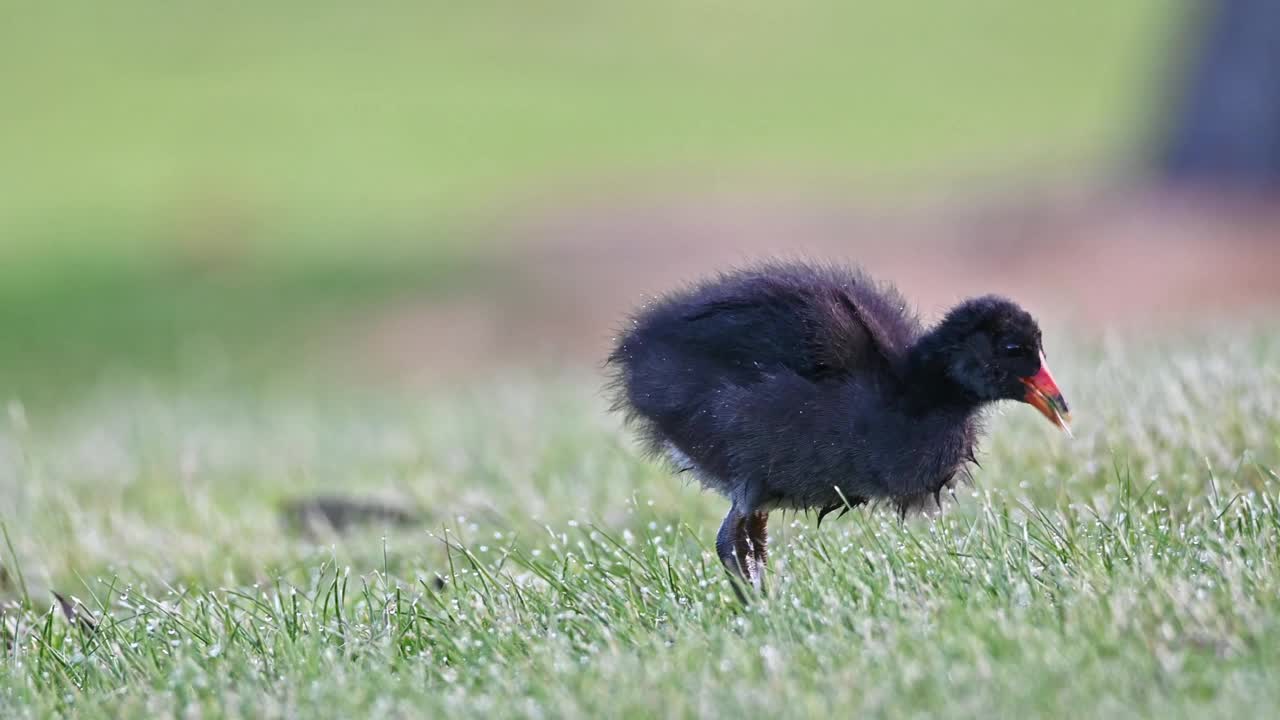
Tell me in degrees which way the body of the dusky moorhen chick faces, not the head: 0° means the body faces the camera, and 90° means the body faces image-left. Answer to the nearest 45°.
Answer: approximately 270°
